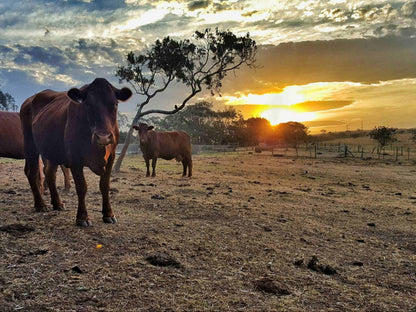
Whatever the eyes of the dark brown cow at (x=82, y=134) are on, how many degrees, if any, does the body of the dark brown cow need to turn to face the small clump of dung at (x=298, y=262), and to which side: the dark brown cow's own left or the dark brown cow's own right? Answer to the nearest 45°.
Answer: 0° — it already faces it

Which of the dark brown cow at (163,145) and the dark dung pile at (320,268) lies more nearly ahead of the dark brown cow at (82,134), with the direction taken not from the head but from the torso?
the dark dung pile

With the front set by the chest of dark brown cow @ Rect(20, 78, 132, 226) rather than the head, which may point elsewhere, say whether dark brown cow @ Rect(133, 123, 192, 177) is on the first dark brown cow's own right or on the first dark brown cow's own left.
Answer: on the first dark brown cow's own left

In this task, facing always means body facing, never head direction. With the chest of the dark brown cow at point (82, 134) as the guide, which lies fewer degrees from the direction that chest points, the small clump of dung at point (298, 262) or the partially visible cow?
the small clump of dung

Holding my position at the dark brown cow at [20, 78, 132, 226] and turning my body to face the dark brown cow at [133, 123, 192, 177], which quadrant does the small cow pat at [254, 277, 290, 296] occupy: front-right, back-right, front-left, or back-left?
back-right

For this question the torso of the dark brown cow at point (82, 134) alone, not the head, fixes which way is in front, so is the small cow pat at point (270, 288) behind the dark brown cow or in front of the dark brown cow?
in front

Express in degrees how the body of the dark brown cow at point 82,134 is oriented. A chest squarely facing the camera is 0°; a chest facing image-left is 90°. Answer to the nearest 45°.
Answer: approximately 315°

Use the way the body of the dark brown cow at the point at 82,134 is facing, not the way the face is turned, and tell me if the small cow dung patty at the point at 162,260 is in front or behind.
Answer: in front

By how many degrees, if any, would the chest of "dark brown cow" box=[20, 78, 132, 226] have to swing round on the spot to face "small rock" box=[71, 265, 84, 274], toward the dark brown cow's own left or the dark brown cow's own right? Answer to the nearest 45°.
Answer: approximately 45° to the dark brown cow's own right

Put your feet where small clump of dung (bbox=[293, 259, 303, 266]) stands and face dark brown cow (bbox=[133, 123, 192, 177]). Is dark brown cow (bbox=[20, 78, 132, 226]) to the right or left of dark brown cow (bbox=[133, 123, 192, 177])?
left

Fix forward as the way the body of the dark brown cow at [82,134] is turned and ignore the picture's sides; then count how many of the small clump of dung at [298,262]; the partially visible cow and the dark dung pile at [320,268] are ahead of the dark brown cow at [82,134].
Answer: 2
